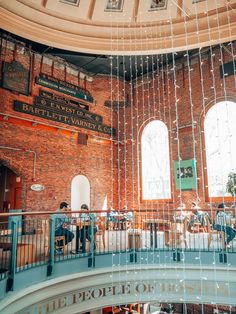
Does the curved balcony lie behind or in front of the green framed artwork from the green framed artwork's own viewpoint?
in front

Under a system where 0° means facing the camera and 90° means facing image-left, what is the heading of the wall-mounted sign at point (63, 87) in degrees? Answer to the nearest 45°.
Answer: approximately 315°

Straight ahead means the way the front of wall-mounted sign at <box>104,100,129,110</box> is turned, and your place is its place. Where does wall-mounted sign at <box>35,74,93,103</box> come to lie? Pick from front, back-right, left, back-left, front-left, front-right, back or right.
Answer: front-right

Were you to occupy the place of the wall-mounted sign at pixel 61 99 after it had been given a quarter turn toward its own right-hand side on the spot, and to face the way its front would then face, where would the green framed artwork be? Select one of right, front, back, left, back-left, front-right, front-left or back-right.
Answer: back-left

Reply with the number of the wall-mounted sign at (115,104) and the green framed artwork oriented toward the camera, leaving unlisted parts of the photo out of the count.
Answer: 2

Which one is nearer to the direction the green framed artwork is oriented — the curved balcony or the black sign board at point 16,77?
the curved balcony

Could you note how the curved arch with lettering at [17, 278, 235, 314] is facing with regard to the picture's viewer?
facing the viewer

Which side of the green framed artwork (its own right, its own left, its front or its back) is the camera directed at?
front

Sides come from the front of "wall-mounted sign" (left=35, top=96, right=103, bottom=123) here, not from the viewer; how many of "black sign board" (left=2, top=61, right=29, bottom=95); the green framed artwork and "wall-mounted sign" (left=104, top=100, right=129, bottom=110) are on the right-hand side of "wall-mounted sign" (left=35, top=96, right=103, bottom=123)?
1

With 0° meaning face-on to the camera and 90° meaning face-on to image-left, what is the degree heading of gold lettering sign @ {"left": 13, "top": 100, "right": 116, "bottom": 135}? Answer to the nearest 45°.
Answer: approximately 315°
